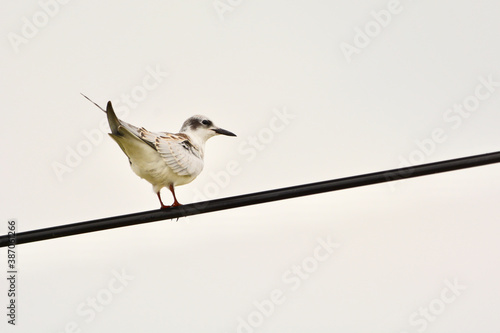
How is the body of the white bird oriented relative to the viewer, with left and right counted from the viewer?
facing to the right of the viewer
